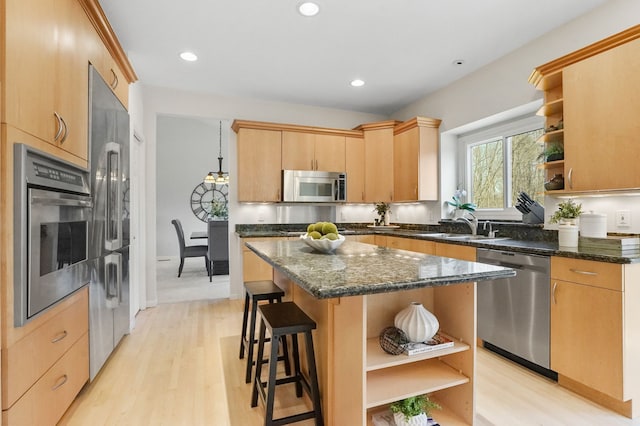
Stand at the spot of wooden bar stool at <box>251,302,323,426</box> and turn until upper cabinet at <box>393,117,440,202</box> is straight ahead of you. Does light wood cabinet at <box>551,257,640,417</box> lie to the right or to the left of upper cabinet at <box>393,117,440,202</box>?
right

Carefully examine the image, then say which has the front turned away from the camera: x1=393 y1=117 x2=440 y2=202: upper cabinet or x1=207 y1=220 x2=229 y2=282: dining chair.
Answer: the dining chair

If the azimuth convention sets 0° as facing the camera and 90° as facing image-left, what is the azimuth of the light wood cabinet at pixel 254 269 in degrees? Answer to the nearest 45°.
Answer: approximately 0°

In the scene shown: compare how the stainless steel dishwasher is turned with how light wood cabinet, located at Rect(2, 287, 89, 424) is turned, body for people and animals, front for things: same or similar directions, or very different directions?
very different directions

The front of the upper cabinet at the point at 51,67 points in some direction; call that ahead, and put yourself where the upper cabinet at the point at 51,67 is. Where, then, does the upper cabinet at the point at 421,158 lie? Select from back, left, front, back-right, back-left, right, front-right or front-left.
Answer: front-left

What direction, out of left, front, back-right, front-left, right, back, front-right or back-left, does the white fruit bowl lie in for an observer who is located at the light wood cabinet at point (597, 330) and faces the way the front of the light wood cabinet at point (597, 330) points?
front

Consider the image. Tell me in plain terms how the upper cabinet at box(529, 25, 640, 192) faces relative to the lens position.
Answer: facing the viewer and to the left of the viewer

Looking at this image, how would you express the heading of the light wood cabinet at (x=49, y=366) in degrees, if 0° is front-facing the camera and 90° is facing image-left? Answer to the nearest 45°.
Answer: approximately 315°

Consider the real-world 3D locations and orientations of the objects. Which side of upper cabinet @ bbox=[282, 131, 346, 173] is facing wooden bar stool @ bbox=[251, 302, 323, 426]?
front

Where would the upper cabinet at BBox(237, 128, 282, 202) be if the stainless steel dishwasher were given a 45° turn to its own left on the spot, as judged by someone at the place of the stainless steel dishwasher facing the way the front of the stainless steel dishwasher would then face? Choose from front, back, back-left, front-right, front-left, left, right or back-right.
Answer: right

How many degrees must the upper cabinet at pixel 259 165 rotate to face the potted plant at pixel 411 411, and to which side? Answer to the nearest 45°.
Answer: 0° — it already faces it

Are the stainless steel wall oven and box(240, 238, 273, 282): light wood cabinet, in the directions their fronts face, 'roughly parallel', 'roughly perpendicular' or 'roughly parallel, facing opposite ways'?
roughly perpendicular

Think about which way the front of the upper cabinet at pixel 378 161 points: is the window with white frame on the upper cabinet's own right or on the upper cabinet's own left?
on the upper cabinet's own left

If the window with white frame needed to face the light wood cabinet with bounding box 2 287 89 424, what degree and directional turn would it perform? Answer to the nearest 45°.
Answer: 0° — it already faces it

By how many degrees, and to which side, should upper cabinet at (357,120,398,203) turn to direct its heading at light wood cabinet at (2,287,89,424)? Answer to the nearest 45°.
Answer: approximately 45° to its right

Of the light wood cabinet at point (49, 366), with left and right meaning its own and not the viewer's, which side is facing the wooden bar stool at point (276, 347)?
front

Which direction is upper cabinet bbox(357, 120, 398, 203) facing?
toward the camera

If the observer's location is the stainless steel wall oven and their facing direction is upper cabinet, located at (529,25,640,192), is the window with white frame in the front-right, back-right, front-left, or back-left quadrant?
front-left
